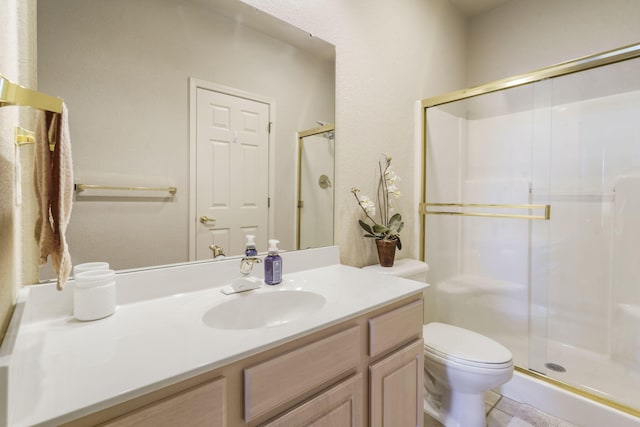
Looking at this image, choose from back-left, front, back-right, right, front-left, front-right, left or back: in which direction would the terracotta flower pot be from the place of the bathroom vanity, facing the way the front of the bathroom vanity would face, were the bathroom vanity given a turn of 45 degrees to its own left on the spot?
front-left

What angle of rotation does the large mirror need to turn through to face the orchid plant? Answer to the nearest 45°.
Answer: approximately 45° to its left

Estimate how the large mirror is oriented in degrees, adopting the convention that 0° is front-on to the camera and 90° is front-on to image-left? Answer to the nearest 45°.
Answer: approximately 315°

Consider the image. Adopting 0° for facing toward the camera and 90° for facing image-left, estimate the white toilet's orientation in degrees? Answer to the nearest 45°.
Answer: approximately 315°

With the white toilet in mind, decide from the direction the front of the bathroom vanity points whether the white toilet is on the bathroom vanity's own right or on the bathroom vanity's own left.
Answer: on the bathroom vanity's own left

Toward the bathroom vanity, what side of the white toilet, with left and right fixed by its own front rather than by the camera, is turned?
right
